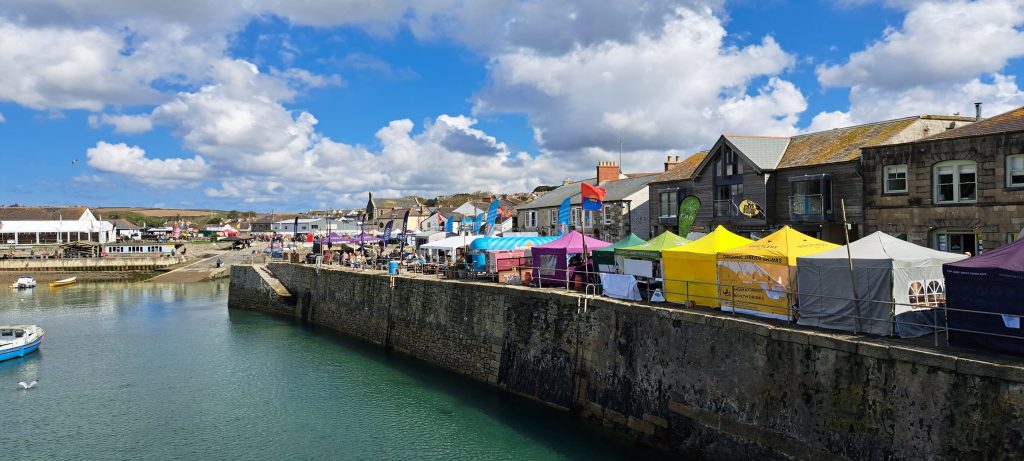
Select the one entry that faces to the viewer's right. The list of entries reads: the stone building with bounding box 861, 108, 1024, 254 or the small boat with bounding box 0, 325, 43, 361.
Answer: the small boat

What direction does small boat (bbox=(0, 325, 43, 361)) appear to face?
to the viewer's right

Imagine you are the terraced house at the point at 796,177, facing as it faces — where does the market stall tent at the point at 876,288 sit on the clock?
The market stall tent is roughly at 10 o'clock from the terraced house.

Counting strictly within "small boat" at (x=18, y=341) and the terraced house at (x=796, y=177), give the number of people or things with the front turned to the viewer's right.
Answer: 1

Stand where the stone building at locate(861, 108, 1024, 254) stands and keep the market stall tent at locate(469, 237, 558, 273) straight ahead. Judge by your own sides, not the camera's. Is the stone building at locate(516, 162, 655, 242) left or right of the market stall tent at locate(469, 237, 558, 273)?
right

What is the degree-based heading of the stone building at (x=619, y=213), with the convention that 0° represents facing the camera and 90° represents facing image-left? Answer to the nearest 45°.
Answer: approximately 45°

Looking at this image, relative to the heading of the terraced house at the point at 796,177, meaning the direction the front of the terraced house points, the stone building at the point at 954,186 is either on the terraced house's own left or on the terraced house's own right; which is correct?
on the terraced house's own left

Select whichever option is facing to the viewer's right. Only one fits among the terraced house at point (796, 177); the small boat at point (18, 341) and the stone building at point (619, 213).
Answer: the small boat

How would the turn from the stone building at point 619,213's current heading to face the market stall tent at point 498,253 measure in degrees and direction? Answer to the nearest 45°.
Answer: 0° — it already faces it

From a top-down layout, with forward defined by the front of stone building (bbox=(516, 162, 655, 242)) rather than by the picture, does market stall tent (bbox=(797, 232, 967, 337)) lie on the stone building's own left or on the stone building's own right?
on the stone building's own left
